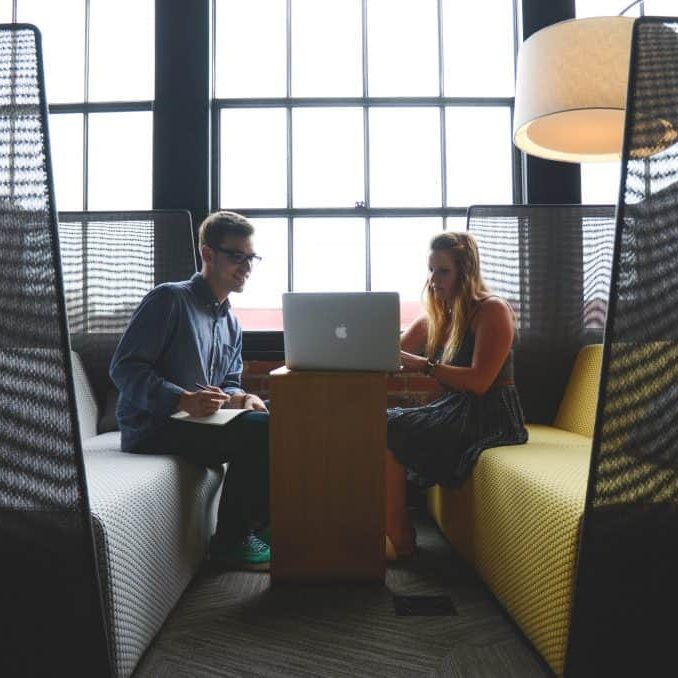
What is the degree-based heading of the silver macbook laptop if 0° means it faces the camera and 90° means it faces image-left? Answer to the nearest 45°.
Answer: approximately 180°

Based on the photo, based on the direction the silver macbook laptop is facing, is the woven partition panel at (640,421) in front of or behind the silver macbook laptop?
behind

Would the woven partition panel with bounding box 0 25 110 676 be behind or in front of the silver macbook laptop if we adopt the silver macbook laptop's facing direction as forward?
behind
